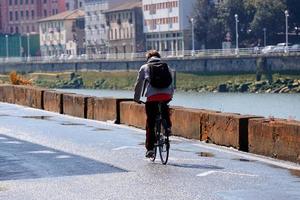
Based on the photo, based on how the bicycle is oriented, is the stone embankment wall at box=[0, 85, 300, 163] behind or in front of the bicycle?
in front

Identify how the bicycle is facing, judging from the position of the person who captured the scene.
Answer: facing away from the viewer
